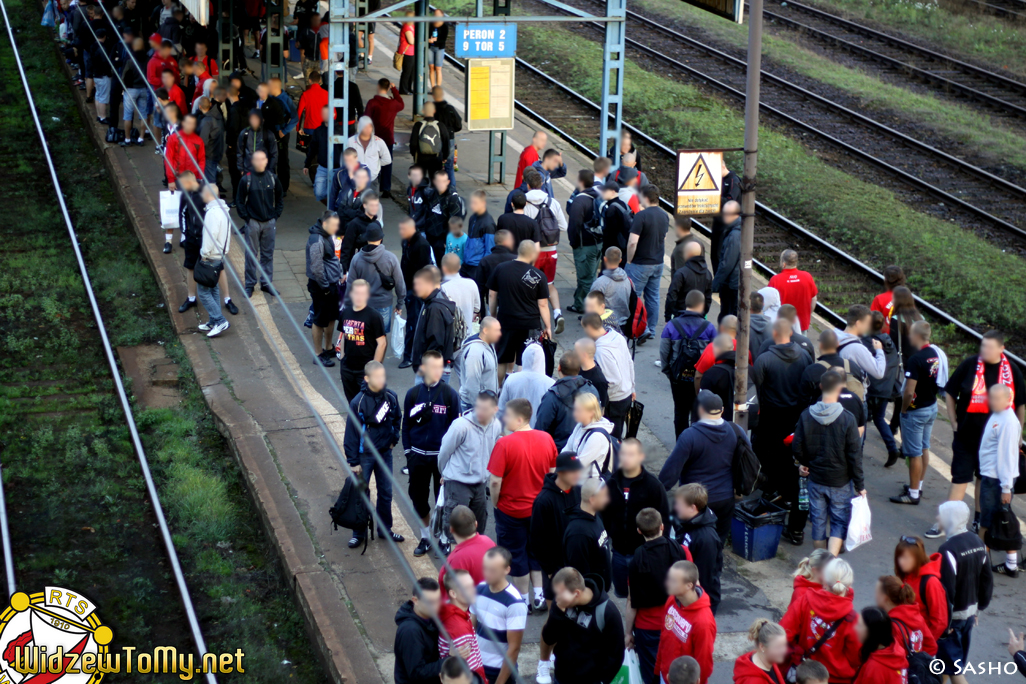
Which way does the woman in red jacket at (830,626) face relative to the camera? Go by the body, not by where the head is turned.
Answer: away from the camera

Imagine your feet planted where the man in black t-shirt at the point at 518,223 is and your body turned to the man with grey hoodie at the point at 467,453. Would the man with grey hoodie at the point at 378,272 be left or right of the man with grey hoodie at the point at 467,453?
right

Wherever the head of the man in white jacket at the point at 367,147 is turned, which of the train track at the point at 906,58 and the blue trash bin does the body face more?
the blue trash bin

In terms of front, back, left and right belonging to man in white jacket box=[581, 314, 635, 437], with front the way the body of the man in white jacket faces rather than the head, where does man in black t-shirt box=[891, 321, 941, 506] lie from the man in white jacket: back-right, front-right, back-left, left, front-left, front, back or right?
back-right

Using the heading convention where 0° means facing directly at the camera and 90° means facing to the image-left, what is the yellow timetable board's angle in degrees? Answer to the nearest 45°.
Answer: approximately 0°

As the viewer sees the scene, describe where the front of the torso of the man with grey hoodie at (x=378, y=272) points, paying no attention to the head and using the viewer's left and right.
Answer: facing away from the viewer
